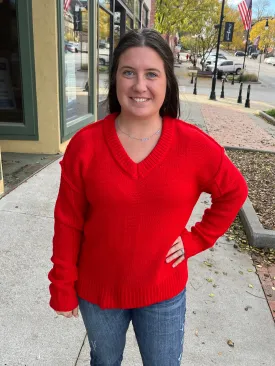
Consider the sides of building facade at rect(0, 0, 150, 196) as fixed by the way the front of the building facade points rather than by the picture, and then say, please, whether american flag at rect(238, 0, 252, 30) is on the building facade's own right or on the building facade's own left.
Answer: on the building facade's own left

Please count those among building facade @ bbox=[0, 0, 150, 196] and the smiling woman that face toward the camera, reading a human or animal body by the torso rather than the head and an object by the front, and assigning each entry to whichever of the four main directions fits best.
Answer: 1

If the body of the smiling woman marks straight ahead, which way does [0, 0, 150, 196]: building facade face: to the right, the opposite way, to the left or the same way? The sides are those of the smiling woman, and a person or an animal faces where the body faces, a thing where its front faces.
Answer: to the left

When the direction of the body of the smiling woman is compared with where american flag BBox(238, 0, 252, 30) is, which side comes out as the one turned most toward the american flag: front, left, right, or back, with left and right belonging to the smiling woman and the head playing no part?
back

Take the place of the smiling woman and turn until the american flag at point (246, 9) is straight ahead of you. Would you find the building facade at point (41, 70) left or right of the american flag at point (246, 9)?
left

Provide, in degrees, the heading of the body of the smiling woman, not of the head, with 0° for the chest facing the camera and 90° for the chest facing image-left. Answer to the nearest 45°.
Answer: approximately 0°

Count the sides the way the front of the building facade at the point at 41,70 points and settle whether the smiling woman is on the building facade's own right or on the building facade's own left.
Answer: on the building facade's own right

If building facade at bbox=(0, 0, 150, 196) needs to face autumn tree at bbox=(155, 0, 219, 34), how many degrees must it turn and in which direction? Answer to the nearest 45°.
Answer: approximately 90° to its left

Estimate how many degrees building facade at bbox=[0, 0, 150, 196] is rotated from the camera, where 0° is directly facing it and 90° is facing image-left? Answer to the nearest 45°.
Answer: approximately 270°

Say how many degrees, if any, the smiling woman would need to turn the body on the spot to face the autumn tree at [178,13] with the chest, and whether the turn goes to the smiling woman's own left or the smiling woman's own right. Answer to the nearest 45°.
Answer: approximately 180°
